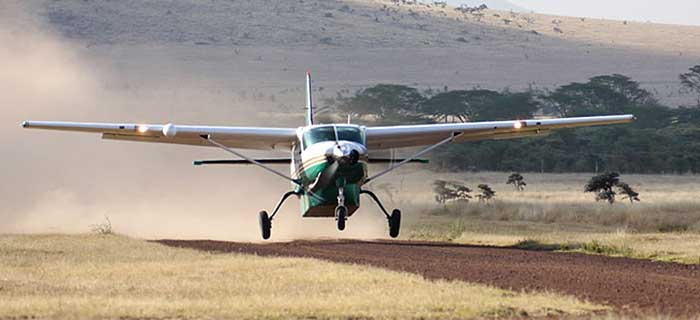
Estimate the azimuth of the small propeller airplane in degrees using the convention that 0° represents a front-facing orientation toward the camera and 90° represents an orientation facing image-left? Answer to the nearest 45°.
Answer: approximately 0°
